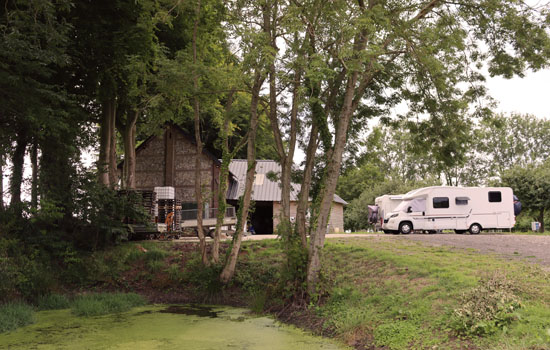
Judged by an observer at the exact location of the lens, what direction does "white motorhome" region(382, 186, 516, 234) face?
facing to the left of the viewer

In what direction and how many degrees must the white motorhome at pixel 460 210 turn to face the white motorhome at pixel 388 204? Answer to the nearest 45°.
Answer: approximately 45° to its right

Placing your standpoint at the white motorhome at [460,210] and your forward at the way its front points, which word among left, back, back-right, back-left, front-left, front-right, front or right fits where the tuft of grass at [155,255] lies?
front-left

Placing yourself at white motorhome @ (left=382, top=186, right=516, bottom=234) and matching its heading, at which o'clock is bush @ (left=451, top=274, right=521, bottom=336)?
The bush is roughly at 9 o'clock from the white motorhome.

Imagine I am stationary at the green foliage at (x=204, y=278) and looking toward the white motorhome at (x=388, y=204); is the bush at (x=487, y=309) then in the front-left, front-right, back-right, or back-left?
back-right

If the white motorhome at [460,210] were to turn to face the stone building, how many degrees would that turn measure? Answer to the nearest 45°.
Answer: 0° — it already faces it

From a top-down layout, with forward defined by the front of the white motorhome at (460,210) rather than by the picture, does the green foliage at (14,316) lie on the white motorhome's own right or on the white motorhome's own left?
on the white motorhome's own left

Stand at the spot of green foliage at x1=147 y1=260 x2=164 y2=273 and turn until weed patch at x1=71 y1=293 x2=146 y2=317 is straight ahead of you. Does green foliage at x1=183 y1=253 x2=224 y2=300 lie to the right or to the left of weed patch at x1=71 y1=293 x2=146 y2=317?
left

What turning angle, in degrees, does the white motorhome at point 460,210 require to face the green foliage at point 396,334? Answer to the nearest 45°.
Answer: approximately 90° to its left

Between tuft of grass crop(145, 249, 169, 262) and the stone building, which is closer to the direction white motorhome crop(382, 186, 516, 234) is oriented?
the stone building
